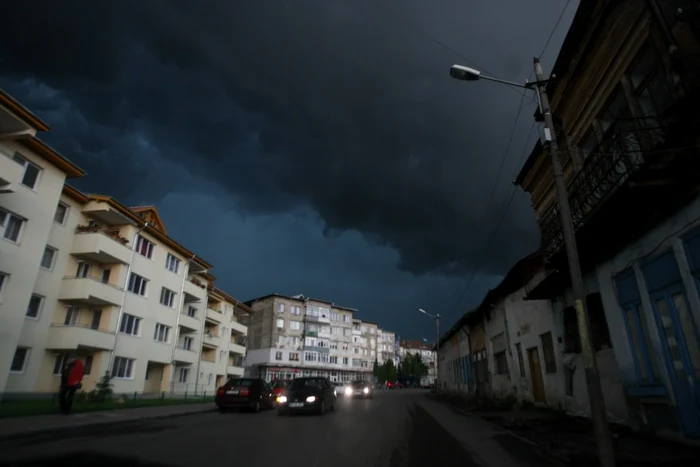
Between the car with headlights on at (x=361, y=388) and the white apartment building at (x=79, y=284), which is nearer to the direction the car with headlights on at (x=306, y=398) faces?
the white apartment building

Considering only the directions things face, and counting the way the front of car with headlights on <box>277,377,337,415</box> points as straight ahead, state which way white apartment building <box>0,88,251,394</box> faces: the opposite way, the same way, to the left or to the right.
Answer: to the left

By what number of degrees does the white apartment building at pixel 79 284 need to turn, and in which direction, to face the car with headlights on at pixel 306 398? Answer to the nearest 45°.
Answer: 0° — it already faces it

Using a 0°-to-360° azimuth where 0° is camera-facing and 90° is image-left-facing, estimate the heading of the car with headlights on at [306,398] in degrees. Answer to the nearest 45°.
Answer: approximately 45°

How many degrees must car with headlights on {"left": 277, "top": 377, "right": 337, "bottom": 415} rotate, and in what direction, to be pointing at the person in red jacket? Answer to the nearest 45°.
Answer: approximately 45° to its right

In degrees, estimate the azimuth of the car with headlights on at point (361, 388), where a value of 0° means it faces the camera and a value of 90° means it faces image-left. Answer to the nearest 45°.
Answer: approximately 45°

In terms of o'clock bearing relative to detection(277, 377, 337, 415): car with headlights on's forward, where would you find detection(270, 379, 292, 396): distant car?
The distant car is roughly at 6 o'clock from the car with headlights on.

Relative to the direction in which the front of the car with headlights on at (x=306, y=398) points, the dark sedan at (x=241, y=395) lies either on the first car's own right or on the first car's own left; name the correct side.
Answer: on the first car's own right
